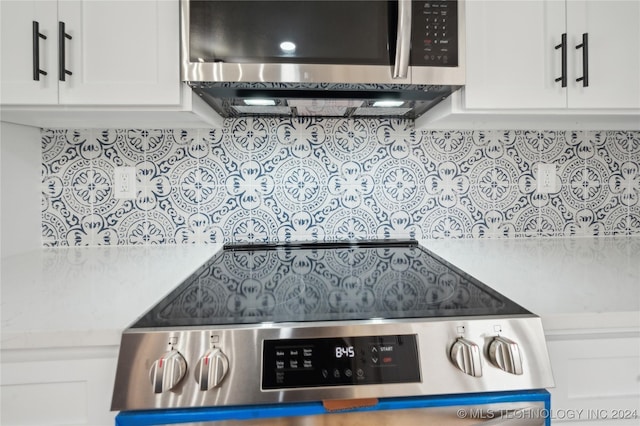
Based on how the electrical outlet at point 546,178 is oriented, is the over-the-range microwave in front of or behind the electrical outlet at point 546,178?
in front

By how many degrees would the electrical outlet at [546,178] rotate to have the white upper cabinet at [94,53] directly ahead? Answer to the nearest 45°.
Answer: approximately 45° to its right

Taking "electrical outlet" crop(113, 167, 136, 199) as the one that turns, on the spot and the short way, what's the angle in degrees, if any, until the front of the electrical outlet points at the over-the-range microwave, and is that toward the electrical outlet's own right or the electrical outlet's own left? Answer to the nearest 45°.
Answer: approximately 45° to the electrical outlet's own left

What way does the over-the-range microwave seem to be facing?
toward the camera

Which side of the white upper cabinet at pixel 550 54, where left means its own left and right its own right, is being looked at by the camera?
front

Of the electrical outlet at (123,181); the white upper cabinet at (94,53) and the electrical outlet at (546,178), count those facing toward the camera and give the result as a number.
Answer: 3

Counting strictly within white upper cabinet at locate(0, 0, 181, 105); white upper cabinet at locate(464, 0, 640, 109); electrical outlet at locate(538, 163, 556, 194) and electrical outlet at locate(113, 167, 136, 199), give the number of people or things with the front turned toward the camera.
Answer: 4

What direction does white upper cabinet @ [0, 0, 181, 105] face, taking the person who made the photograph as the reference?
facing the viewer
